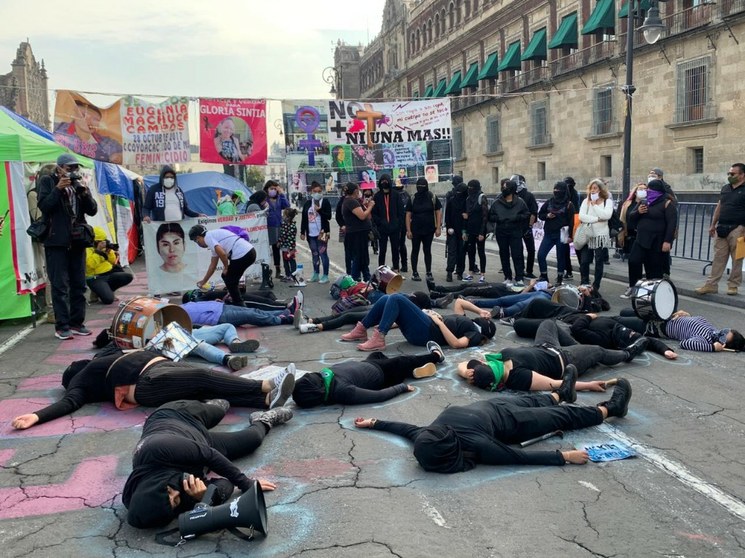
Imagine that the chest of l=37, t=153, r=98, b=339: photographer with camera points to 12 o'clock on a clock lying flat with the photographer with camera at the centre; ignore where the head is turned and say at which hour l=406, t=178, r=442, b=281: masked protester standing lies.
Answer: The masked protester standing is roughly at 10 o'clock from the photographer with camera.

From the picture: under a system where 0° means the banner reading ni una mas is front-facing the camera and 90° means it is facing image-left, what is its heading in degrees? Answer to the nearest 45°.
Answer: approximately 0°

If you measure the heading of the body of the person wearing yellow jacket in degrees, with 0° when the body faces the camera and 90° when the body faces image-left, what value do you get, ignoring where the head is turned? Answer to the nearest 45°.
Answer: approximately 315°

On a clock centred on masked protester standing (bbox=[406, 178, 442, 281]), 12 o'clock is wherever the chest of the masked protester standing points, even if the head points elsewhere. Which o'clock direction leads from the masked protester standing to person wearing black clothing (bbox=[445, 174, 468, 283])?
The person wearing black clothing is roughly at 9 o'clock from the masked protester standing.

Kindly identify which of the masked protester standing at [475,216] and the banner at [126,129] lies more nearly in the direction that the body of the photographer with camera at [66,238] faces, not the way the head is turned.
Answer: the masked protester standing

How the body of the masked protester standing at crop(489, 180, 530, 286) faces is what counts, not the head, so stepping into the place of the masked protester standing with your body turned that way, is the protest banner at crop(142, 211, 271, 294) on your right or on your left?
on your right

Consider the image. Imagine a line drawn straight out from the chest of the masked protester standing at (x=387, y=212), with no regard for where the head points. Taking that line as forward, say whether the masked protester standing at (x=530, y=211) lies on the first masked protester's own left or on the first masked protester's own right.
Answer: on the first masked protester's own left
